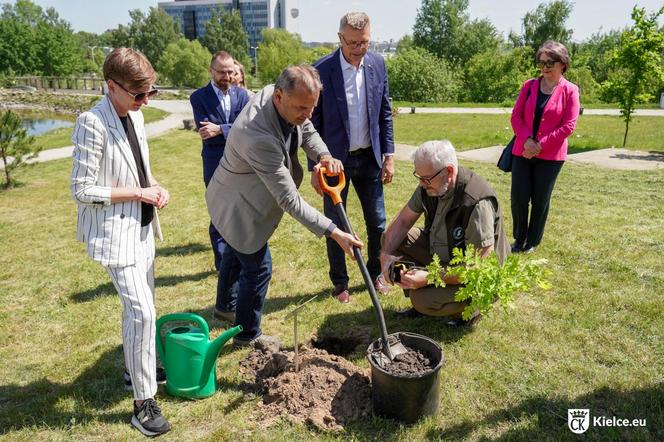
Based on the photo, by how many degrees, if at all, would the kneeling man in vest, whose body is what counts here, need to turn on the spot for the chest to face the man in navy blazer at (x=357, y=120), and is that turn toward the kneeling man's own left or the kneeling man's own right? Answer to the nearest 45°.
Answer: approximately 90° to the kneeling man's own right

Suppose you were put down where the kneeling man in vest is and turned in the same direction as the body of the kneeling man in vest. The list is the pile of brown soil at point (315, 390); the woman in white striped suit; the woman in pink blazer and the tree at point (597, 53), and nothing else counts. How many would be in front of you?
2

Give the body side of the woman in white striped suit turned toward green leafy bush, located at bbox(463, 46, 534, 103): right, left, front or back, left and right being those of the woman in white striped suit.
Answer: left

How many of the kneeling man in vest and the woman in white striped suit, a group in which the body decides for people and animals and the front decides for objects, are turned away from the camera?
0

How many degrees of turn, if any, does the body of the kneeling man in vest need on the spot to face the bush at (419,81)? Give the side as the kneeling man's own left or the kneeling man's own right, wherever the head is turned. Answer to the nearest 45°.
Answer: approximately 135° to the kneeling man's own right

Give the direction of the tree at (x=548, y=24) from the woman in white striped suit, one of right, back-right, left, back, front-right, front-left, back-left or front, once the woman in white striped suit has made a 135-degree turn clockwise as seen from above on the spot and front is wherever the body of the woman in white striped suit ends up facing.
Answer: back-right

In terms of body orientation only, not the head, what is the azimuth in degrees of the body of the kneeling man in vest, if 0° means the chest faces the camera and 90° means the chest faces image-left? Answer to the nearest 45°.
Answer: approximately 45°

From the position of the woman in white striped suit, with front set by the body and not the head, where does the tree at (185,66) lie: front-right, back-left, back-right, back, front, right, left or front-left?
back-left

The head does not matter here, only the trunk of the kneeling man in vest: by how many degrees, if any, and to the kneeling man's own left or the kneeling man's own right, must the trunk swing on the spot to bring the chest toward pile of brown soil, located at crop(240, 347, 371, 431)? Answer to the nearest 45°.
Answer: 0° — they already face it

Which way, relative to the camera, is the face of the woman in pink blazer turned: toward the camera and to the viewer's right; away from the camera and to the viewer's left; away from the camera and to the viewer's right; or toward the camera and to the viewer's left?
toward the camera and to the viewer's left

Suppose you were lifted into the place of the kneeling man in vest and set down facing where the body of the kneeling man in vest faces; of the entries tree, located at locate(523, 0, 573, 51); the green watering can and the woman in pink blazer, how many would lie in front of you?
1

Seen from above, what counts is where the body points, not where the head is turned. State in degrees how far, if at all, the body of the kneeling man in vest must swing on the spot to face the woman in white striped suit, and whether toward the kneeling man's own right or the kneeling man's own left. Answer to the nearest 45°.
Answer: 0° — they already face them

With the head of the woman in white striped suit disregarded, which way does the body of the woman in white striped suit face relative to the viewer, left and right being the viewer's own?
facing the viewer and to the right of the viewer

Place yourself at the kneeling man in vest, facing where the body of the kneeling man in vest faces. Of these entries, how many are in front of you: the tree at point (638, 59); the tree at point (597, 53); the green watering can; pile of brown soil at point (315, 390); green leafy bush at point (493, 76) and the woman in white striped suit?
3

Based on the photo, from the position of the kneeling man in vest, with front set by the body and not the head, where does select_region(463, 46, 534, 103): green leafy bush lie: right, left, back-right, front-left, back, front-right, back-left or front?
back-right

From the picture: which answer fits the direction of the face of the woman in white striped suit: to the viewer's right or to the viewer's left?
to the viewer's right
